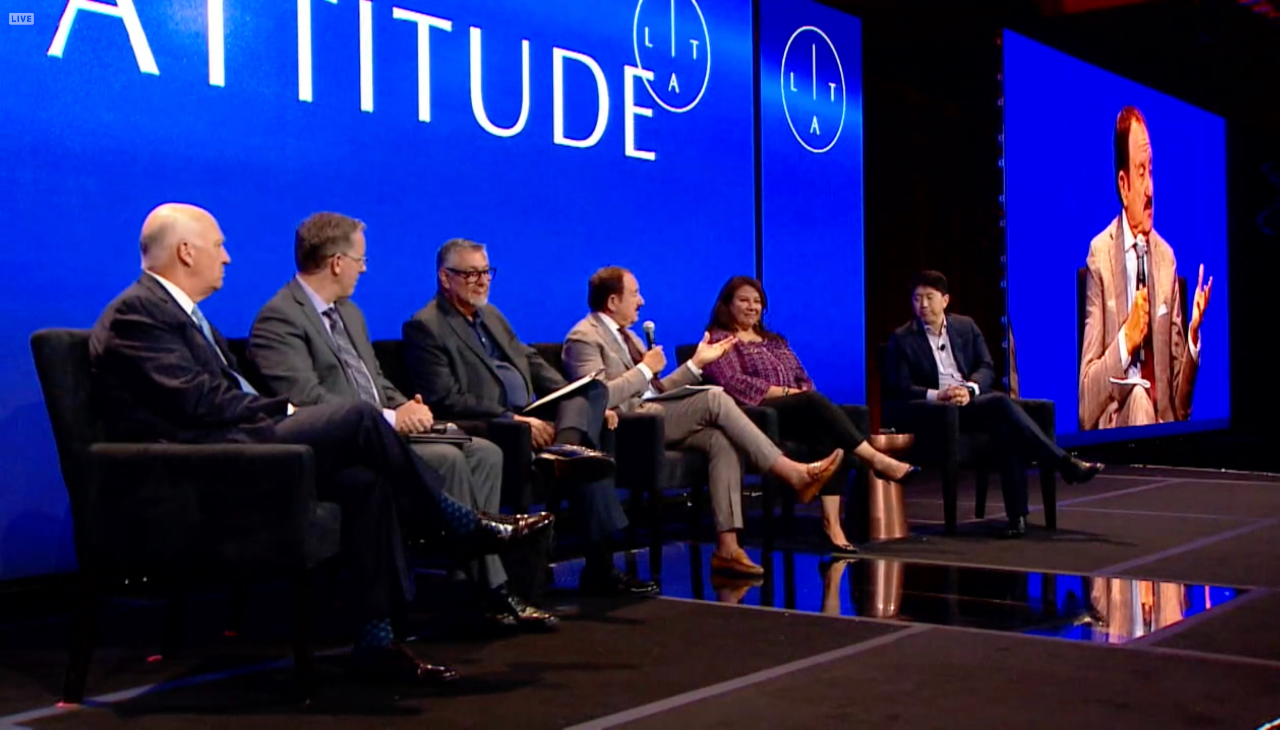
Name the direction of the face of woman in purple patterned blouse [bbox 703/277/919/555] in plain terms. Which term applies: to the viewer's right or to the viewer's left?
to the viewer's left

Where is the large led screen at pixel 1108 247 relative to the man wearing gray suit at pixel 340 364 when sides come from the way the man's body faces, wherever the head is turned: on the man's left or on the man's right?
on the man's left

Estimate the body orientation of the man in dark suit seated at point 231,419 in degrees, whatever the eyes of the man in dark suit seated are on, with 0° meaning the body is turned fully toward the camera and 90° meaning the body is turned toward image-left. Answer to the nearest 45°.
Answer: approximately 270°

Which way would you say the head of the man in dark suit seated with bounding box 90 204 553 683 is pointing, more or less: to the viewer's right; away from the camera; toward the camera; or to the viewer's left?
to the viewer's right

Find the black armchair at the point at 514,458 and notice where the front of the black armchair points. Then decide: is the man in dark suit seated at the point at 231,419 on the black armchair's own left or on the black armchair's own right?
on the black armchair's own right

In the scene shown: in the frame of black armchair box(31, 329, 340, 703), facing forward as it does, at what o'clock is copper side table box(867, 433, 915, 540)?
The copper side table is roughly at 11 o'clock from the black armchair.

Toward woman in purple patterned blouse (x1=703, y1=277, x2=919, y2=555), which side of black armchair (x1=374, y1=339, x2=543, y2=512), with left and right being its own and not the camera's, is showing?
left

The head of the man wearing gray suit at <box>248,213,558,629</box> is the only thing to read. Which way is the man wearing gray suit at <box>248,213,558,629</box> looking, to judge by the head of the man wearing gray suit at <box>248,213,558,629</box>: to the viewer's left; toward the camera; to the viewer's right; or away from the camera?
to the viewer's right

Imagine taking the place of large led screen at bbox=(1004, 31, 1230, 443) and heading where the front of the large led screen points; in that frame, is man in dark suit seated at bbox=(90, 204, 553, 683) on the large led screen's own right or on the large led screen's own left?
on the large led screen's own right

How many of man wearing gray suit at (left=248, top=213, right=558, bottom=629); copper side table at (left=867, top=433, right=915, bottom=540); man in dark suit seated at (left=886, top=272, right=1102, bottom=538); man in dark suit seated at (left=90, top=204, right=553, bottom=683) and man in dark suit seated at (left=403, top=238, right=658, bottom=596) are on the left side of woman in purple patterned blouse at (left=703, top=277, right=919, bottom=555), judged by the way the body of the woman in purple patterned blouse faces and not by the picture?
2

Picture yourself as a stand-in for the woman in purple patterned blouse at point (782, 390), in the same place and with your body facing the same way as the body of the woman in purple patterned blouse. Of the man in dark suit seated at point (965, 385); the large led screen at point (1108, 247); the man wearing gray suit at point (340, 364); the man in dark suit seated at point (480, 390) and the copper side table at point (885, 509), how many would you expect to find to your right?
2

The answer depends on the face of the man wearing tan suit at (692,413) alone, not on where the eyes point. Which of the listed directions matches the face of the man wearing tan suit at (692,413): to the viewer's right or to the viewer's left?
to the viewer's right

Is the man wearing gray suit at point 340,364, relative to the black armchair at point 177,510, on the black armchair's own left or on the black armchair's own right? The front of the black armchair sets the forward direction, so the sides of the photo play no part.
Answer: on the black armchair's own left

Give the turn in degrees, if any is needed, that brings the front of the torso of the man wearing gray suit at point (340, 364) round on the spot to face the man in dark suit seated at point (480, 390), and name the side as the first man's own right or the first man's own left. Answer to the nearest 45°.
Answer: approximately 90° to the first man's own left

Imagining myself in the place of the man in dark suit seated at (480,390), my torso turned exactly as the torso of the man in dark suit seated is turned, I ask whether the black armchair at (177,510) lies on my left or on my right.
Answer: on my right

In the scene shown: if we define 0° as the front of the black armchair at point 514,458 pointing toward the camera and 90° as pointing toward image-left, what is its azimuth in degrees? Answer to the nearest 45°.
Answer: approximately 315°
